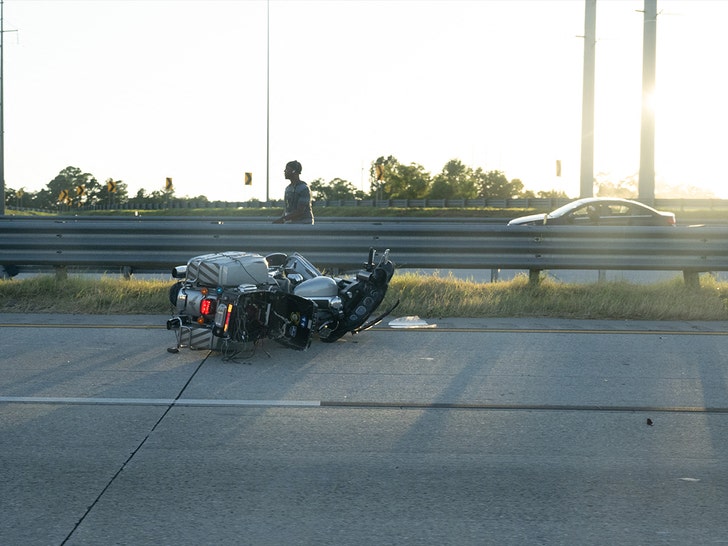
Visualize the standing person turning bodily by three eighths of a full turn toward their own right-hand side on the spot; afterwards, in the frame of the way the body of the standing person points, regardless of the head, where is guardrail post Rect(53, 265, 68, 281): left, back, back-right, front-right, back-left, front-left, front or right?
back-left

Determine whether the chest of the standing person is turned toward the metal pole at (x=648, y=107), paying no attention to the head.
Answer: no

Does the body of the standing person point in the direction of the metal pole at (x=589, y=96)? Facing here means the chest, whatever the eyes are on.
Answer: no
